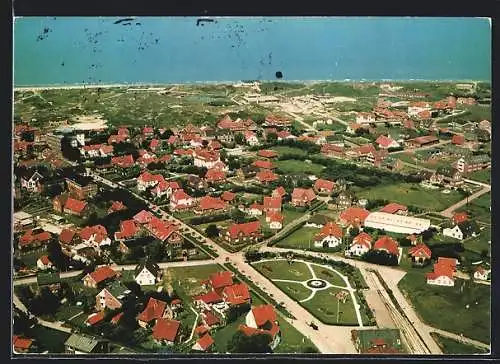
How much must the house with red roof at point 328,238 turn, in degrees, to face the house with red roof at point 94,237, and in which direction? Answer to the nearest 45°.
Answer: approximately 90° to its right

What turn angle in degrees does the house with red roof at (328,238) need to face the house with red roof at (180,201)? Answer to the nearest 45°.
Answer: approximately 90° to its right

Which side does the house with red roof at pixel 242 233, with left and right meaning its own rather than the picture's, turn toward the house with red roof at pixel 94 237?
right

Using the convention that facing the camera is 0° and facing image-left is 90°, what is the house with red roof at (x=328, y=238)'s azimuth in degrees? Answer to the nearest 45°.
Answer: approximately 0°

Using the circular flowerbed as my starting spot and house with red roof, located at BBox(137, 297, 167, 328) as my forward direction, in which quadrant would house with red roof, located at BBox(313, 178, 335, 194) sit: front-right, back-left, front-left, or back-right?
back-right

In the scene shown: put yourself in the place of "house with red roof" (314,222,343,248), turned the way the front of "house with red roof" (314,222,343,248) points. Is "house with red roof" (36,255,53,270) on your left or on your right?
on your right
